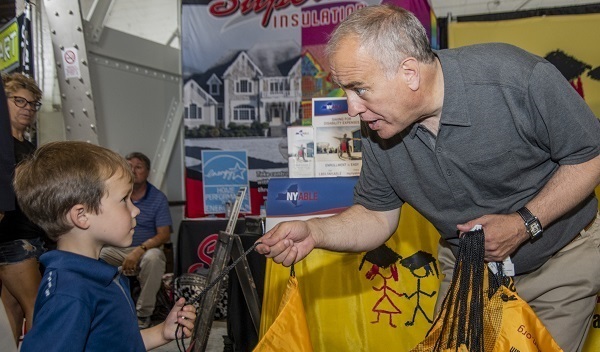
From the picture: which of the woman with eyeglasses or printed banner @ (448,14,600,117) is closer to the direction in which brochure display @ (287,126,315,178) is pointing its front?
the woman with eyeglasses

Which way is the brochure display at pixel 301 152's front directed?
toward the camera

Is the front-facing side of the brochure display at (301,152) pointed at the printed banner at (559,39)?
no

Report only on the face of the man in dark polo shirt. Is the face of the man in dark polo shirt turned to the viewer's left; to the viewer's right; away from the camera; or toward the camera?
to the viewer's left

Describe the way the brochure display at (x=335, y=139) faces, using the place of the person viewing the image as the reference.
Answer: facing the viewer

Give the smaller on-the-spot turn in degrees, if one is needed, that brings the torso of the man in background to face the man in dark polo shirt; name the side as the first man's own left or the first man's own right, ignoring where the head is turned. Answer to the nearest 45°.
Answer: approximately 45° to the first man's own left

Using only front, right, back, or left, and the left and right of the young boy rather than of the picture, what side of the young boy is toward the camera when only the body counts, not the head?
right

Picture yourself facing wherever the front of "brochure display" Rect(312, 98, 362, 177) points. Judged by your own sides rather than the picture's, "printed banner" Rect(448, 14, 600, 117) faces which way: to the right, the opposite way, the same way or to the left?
the same way

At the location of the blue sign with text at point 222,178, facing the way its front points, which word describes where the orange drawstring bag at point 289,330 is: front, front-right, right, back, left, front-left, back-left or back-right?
front

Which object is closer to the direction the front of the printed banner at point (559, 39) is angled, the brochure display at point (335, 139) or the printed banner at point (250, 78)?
the brochure display

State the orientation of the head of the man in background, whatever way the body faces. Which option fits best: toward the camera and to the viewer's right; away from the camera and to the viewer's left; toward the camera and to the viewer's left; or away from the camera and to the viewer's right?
toward the camera and to the viewer's left

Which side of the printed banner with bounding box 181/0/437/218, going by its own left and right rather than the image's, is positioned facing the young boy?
front

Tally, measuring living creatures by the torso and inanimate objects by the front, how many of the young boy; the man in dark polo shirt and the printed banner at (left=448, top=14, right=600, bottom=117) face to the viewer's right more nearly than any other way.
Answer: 1

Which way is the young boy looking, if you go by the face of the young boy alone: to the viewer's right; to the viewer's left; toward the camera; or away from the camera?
to the viewer's right

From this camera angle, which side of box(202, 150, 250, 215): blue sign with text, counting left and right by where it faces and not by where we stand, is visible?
front

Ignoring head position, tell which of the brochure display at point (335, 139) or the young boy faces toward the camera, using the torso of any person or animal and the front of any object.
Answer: the brochure display

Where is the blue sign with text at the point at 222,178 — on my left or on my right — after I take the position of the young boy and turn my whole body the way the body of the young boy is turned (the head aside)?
on my left

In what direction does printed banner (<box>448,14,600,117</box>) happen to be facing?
toward the camera

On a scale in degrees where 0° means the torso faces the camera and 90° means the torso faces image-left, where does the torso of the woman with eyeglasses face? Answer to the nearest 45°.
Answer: approximately 315°
